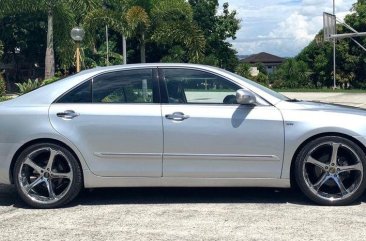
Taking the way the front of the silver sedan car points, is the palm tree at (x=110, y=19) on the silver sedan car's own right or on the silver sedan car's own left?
on the silver sedan car's own left

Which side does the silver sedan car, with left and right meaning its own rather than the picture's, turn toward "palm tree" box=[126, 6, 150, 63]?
left

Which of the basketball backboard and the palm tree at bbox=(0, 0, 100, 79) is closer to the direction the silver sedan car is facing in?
the basketball backboard

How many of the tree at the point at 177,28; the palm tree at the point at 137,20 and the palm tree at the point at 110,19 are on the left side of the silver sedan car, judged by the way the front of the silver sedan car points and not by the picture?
3

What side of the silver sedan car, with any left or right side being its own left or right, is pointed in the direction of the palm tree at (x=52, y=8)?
left

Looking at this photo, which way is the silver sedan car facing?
to the viewer's right

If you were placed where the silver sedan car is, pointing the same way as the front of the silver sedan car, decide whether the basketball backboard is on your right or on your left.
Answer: on your left

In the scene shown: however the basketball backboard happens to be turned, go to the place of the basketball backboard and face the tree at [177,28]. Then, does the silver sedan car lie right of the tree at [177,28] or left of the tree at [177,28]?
left
